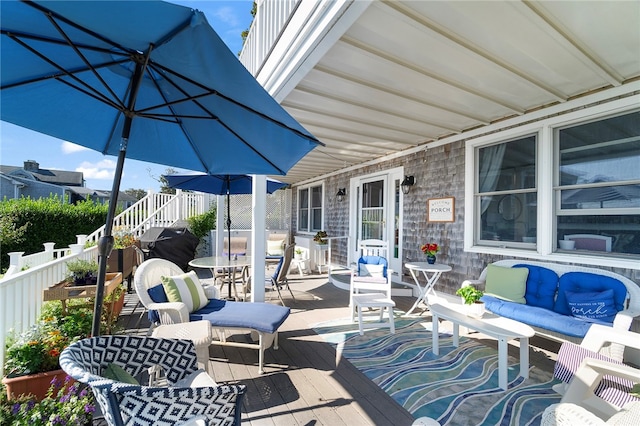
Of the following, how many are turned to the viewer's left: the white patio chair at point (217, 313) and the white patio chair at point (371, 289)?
0

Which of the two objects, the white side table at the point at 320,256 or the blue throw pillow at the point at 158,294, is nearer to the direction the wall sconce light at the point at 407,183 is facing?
the blue throw pillow

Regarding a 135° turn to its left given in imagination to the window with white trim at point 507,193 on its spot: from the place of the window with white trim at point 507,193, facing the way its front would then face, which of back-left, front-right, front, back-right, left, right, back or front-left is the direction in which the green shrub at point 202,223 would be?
back

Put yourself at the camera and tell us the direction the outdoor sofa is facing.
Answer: facing the viewer and to the left of the viewer

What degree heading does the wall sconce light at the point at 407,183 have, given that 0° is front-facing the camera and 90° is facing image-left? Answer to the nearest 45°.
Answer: approximately 45°

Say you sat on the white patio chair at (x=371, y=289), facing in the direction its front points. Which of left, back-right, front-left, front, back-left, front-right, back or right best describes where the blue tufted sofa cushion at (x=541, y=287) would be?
left

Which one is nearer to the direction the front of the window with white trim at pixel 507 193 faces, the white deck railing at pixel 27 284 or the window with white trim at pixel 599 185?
the white deck railing

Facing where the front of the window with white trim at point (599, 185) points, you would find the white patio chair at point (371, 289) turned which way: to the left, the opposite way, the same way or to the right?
to the left

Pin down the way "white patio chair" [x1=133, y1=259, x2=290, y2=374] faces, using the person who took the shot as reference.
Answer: facing the viewer and to the right of the viewer

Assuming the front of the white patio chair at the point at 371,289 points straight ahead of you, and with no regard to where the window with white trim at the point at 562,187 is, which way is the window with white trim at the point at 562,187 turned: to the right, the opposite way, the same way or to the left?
to the right

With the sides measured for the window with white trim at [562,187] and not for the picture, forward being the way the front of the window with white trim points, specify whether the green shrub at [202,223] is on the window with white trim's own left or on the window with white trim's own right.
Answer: on the window with white trim's own right

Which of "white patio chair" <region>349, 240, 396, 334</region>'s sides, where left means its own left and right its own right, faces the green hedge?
right

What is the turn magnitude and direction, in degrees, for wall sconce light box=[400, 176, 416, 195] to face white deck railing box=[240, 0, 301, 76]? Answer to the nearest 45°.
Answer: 0° — it already faces it

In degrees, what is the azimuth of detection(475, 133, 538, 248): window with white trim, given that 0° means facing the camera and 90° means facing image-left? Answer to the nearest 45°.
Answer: approximately 45°

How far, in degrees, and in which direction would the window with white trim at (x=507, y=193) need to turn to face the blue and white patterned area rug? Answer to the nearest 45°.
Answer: approximately 45° to its left
